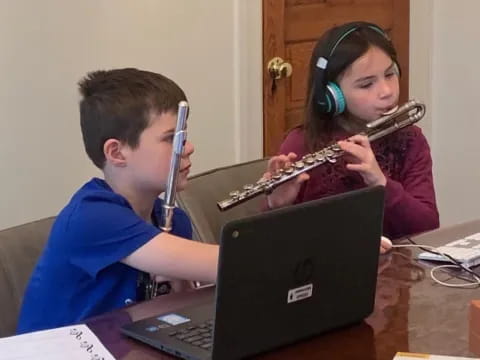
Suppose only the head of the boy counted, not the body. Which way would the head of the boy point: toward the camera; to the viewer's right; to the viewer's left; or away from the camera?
to the viewer's right

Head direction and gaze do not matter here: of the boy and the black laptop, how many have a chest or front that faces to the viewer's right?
1

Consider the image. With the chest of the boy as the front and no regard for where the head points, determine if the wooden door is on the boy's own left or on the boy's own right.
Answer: on the boy's own left

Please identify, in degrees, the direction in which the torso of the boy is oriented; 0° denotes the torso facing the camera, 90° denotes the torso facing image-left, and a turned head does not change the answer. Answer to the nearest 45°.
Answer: approximately 270°

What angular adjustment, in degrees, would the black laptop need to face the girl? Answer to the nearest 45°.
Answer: approximately 45° to its right

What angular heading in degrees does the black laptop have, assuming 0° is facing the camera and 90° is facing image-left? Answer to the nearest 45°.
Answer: approximately 135°
